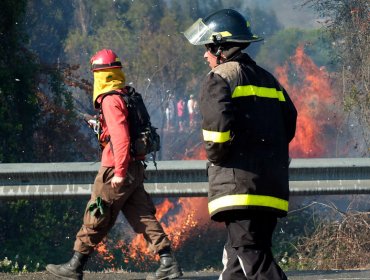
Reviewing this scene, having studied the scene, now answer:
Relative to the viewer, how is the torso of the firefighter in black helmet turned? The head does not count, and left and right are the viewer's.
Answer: facing away from the viewer and to the left of the viewer

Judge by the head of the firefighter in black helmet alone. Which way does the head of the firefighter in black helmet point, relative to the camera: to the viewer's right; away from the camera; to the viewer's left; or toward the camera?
to the viewer's left
